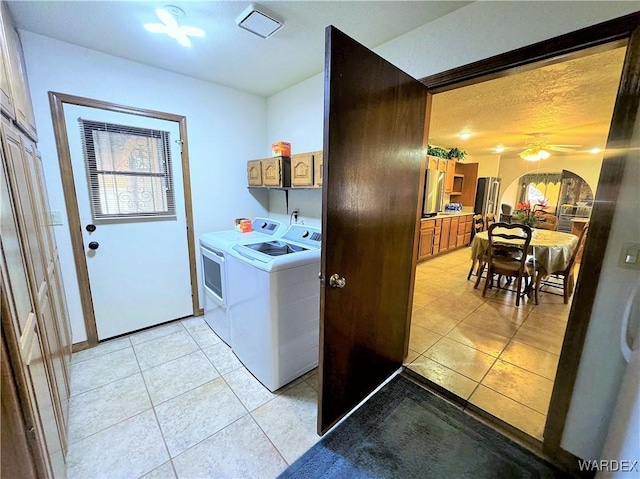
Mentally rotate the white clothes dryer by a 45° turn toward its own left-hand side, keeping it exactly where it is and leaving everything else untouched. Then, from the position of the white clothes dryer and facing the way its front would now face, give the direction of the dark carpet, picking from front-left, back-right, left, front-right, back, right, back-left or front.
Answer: front-left

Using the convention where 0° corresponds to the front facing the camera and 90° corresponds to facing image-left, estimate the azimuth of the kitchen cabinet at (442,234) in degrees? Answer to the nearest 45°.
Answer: approximately 315°

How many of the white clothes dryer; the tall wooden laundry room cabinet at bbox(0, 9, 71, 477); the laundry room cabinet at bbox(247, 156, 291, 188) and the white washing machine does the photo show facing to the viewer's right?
1

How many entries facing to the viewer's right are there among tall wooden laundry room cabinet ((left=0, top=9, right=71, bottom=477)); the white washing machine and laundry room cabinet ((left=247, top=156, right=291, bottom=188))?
1

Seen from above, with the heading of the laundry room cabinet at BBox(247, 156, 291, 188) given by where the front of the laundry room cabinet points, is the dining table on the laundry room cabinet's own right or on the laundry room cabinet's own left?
on the laundry room cabinet's own left

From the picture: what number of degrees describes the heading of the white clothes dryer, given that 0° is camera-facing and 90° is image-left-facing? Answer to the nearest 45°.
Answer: approximately 45°

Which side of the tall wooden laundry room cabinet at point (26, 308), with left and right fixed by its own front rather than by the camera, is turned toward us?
right

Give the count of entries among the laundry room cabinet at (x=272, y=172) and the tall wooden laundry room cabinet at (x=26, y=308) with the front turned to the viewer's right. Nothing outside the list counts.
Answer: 1

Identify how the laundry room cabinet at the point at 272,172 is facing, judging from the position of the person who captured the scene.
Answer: facing the viewer and to the left of the viewer

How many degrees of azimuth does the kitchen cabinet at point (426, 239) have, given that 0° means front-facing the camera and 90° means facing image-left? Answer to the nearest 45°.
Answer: approximately 315°

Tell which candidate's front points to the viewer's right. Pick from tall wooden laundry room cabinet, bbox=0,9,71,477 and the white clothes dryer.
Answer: the tall wooden laundry room cabinet

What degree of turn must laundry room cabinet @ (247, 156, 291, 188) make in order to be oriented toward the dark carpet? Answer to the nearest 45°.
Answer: approximately 90° to its left
